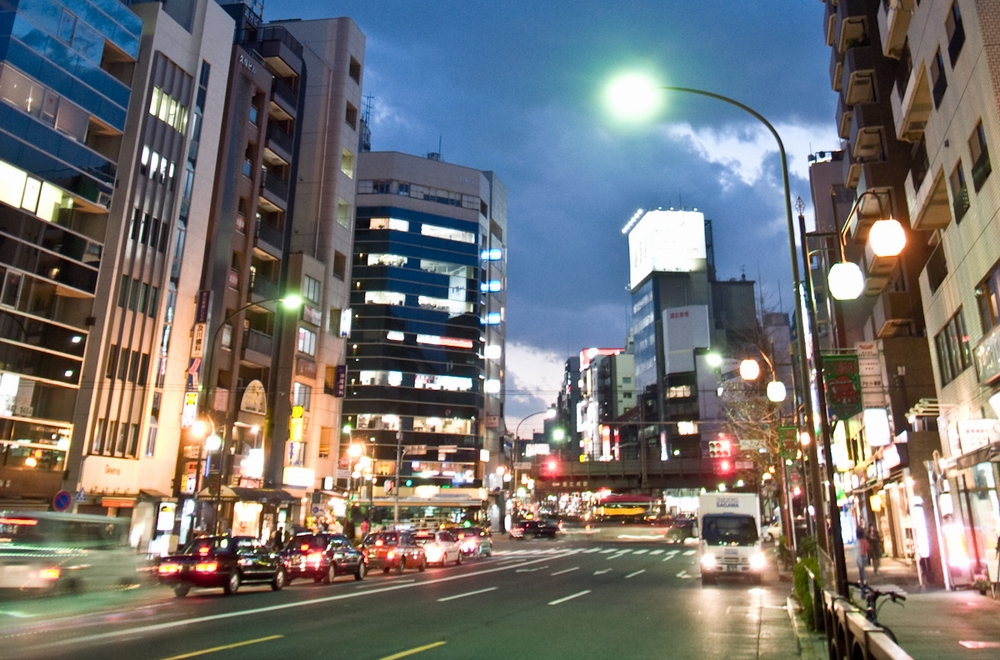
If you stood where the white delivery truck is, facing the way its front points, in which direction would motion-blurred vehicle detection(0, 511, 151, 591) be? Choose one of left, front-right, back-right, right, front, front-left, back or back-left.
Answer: front-right

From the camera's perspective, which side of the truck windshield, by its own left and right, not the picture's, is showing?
front

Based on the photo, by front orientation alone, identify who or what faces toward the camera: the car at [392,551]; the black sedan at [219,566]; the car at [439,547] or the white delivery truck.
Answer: the white delivery truck

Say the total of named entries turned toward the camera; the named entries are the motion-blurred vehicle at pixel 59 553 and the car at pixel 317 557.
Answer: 0

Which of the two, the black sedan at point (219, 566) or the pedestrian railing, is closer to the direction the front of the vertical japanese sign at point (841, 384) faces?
the pedestrian railing

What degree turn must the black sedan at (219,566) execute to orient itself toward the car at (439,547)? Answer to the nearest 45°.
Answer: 0° — it already faces it

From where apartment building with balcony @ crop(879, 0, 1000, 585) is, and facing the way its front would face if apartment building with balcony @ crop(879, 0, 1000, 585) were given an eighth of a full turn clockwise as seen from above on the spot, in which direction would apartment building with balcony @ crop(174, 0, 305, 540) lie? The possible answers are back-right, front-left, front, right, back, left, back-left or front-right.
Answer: front

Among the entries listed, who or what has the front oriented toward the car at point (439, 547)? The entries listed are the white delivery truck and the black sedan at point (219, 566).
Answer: the black sedan

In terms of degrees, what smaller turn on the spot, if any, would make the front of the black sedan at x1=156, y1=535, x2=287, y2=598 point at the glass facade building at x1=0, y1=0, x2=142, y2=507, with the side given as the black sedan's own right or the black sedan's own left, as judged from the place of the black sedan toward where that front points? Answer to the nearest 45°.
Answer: approximately 90° to the black sedan's own left

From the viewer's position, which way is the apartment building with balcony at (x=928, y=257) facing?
facing the viewer and to the left of the viewer

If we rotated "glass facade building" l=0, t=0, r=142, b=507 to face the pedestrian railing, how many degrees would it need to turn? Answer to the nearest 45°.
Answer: approximately 45° to its right

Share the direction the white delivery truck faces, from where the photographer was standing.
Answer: facing the viewer

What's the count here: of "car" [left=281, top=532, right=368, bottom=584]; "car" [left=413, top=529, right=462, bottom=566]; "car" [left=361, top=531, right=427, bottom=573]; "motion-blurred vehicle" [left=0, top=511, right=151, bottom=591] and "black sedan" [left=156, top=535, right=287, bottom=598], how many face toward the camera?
0

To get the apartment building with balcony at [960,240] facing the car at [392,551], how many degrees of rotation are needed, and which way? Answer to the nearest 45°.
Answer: approximately 45° to its right

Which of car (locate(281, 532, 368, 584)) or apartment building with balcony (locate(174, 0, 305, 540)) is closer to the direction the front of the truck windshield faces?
the car

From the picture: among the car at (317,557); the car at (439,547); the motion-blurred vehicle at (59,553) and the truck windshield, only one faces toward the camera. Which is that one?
the truck windshield

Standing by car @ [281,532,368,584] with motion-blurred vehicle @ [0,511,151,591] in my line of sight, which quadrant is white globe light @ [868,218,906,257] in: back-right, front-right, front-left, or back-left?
back-left

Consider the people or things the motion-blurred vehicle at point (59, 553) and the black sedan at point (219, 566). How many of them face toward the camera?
0

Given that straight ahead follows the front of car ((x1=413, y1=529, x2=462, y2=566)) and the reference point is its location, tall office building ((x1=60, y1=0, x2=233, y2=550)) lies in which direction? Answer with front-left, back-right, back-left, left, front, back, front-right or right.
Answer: back-left

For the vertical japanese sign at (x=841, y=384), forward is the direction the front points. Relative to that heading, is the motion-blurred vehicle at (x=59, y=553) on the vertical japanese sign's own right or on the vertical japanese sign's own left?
on the vertical japanese sign's own right

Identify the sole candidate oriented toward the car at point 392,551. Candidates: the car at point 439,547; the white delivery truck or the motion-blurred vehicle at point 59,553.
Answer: the motion-blurred vehicle
